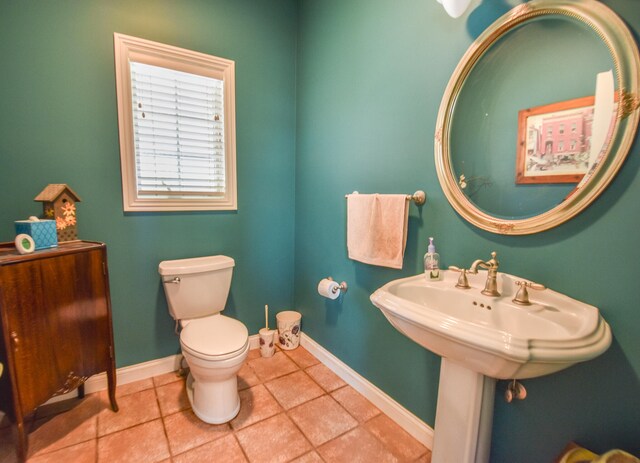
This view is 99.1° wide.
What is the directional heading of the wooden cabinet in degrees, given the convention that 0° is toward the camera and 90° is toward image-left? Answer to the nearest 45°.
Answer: approximately 315°

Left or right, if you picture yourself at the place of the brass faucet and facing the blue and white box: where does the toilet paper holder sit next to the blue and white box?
right

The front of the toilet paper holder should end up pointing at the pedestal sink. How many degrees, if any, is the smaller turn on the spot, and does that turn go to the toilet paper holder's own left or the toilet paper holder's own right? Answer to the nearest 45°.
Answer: approximately 90° to the toilet paper holder's own left

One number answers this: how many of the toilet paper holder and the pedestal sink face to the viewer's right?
0

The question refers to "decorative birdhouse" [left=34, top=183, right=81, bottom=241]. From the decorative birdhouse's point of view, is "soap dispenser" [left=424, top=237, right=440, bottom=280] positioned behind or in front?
in front

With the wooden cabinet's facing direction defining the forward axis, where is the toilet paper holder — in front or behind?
in front

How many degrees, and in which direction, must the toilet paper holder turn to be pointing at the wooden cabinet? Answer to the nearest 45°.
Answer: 0° — it already faces it

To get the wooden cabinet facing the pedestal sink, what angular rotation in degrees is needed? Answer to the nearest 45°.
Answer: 0° — it already faces it

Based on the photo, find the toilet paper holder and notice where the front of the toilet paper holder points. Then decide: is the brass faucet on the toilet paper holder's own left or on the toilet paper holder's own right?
on the toilet paper holder's own left

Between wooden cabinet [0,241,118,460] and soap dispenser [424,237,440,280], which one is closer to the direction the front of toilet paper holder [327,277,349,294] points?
the wooden cabinet
